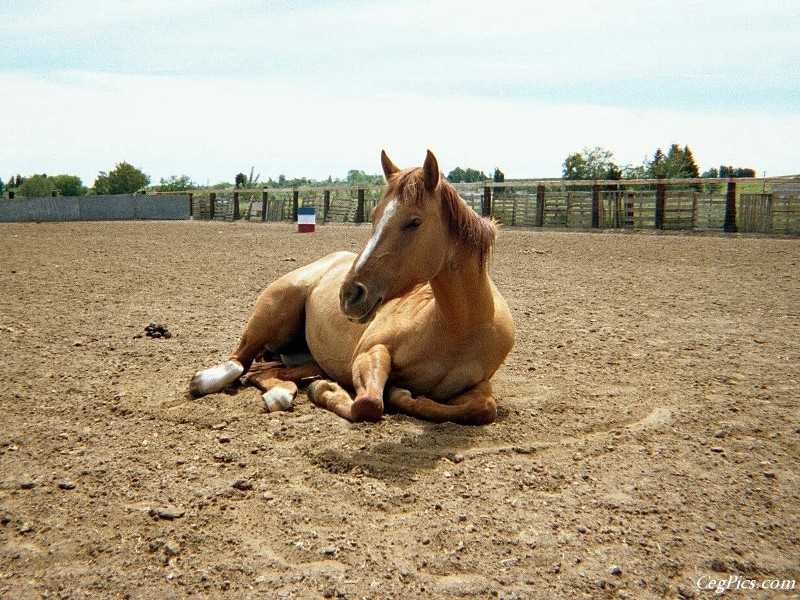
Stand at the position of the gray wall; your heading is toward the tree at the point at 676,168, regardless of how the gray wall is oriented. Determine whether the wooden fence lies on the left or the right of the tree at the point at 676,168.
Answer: right

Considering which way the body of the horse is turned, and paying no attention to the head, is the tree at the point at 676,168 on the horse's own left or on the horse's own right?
on the horse's own left

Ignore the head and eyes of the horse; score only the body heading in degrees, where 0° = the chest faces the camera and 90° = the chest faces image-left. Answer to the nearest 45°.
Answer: approximately 315°

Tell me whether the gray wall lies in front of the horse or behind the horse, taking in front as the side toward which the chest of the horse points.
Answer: behind

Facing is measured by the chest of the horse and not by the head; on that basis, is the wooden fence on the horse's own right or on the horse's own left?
on the horse's own left

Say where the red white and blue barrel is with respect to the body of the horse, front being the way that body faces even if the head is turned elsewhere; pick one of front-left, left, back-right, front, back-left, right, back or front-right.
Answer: back-left

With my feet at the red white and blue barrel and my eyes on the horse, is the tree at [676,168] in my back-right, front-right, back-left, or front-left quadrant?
back-left
